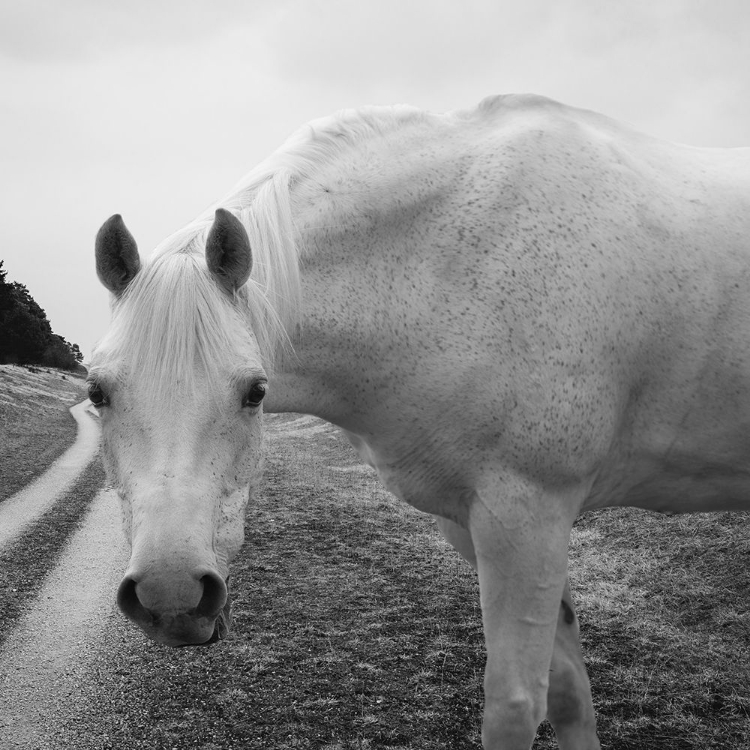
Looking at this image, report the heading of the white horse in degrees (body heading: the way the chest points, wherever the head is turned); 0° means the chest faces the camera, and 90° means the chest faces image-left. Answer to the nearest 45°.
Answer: approximately 90°
